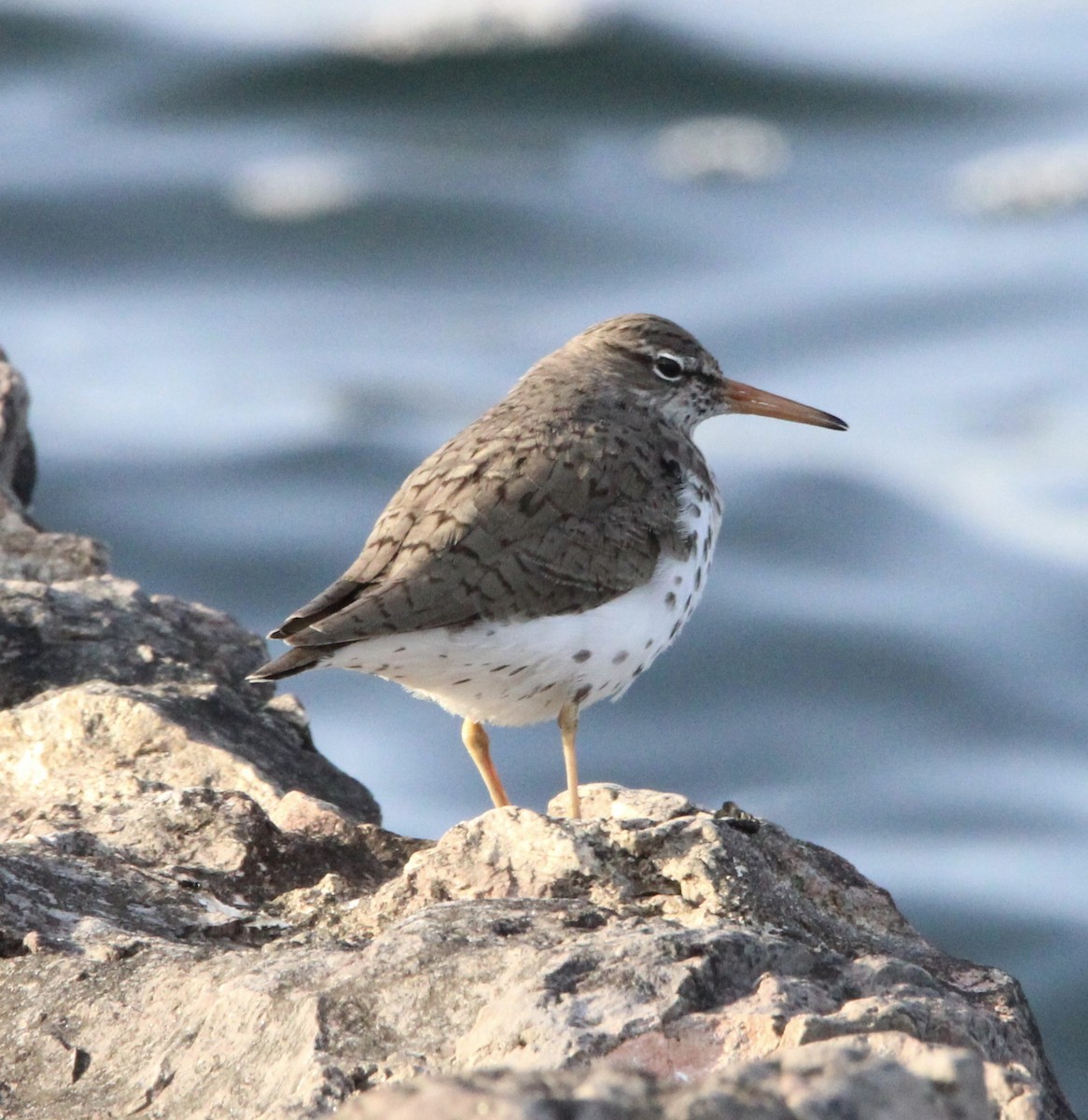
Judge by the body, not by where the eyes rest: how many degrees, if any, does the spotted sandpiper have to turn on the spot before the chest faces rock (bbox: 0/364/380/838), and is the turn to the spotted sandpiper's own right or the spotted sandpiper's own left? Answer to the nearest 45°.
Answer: approximately 180°

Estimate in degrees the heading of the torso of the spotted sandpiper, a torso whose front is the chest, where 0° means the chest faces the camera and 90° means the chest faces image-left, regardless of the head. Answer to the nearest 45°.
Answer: approximately 270°
